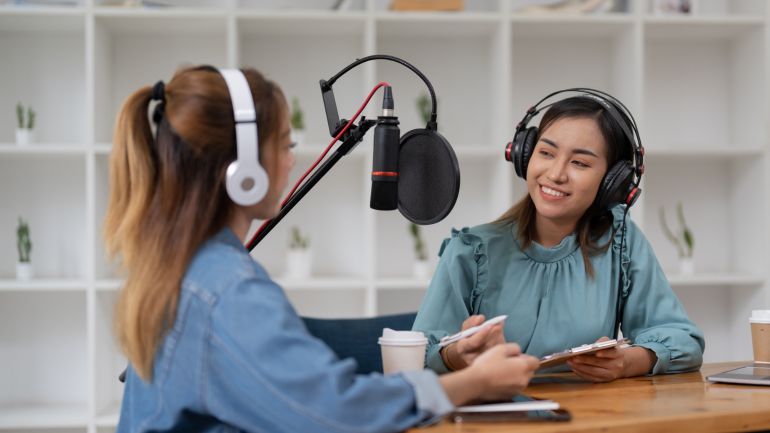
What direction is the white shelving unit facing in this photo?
toward the camera

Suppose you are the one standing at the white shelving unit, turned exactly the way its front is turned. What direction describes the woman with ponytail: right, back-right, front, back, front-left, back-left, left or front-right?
front

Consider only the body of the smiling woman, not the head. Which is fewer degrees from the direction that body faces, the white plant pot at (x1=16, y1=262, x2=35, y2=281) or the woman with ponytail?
the woman with ponytail

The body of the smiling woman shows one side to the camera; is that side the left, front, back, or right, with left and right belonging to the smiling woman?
front

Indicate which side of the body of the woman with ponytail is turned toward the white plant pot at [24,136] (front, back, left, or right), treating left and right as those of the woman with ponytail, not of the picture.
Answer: left

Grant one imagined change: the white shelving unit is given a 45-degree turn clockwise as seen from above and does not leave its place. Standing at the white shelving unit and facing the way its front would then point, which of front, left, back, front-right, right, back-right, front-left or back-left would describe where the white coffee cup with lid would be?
front-left

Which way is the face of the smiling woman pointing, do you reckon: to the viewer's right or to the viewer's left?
to the viewer's left

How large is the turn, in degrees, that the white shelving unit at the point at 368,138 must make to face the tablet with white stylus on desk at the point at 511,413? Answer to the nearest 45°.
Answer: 0° — it already faces it

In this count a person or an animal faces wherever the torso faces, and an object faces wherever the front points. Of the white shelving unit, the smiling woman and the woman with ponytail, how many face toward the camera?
2

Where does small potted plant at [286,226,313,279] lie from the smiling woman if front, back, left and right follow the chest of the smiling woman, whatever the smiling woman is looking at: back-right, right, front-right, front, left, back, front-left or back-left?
back-right

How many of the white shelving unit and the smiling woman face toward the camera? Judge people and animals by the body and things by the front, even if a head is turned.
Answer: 2

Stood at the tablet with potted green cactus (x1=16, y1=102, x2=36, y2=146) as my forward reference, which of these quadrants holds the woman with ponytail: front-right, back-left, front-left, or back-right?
front-left

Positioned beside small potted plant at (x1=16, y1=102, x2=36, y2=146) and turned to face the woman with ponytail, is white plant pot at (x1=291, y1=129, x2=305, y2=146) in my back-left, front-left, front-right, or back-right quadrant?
front-left

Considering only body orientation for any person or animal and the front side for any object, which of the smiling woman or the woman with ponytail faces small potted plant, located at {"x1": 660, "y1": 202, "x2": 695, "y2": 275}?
the woman with ponytail

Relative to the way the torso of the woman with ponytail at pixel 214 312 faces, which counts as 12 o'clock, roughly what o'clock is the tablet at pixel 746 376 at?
The tablet is roughly at 1 o'clock from the woman with ponytail.
